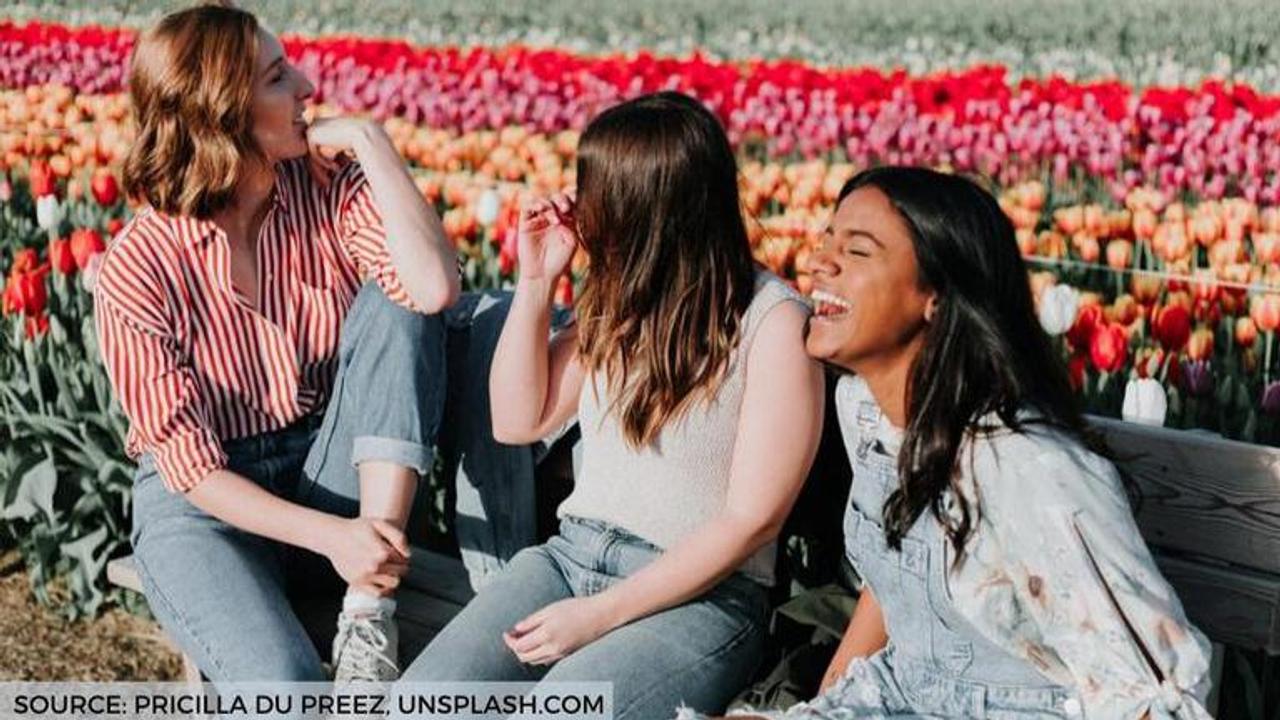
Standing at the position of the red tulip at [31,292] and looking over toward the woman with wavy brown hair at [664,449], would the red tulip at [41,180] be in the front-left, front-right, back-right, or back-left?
back-left

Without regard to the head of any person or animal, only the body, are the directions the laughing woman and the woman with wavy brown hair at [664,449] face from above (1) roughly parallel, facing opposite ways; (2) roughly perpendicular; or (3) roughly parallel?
roughly parallel

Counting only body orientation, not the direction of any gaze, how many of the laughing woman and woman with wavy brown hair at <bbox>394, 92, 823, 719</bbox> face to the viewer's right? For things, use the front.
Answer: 0

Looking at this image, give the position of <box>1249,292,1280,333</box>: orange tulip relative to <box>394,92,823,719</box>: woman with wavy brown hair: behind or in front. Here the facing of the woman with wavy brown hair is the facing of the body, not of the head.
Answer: behind

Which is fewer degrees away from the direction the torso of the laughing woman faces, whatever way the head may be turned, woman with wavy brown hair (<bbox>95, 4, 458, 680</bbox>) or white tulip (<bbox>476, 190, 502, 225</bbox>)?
the woman with wavy brown hair

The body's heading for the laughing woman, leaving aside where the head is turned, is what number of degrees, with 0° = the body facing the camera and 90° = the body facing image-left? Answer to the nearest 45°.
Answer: approximately 45°

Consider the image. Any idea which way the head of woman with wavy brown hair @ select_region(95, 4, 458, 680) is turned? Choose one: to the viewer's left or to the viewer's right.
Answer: to the viewer's right

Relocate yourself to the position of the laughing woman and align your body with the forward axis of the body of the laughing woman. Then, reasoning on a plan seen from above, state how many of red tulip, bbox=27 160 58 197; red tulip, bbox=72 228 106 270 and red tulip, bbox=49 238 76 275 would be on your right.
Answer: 3

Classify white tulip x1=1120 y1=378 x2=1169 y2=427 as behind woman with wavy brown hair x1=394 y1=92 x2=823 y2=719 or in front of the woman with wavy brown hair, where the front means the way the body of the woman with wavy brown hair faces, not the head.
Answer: behind

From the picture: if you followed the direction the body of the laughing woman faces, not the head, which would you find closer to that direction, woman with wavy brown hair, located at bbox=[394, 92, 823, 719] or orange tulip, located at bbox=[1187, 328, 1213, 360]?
the woman with wavy brown hair

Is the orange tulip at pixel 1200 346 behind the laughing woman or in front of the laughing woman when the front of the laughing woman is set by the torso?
behind

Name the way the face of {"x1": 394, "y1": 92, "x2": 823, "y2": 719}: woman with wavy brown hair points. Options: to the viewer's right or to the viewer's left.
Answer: to the viewer's left

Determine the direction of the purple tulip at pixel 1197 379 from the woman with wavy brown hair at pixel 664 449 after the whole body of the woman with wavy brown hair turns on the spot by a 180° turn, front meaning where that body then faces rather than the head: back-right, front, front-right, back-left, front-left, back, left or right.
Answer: front

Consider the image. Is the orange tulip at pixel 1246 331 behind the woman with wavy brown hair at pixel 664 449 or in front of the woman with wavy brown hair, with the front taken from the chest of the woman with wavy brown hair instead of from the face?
behind

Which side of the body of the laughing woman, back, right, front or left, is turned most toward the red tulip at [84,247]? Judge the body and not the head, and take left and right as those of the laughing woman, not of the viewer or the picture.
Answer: right
